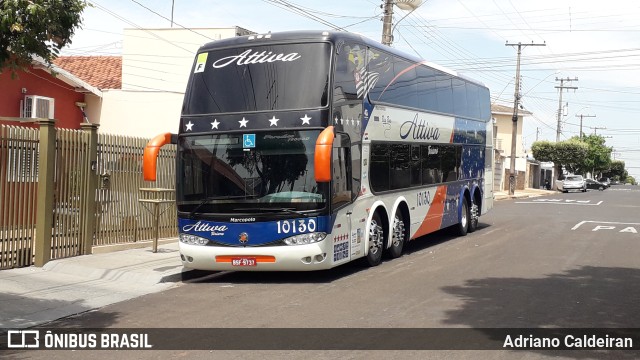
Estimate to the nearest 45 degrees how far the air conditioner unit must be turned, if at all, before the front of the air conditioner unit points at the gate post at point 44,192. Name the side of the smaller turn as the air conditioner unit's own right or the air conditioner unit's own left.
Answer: approximately 45° to the air conditioner unit's own right

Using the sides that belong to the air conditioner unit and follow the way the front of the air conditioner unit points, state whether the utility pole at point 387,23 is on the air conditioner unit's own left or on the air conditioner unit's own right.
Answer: on the air conditioner unit's own left

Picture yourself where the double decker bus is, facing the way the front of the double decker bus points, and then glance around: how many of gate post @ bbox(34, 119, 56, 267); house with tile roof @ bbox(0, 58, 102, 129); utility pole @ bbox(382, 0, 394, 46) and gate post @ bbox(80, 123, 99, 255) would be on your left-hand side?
0

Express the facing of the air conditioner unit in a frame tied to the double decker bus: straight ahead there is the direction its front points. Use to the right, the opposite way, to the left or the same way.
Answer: to the left

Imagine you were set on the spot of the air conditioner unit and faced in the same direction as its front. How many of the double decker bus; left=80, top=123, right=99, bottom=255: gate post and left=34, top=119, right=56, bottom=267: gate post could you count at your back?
0

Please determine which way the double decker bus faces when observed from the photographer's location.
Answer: facing the viewer and to the left of the viewer

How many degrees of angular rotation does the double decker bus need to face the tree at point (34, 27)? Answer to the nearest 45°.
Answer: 0° — it already faces it

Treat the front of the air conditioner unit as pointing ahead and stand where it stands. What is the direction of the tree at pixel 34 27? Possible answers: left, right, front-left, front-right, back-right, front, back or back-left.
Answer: front-right

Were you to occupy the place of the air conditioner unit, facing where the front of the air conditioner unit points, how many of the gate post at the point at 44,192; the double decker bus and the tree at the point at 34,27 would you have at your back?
0

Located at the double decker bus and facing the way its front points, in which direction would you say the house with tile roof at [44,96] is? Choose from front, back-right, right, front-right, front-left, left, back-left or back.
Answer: right

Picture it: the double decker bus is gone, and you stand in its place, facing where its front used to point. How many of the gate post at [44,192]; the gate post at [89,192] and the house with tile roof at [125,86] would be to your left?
0

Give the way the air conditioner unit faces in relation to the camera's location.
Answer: facing the viewer and to the right of the viewer

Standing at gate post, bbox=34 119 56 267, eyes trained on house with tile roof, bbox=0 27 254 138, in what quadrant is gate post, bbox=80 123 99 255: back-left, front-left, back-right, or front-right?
front-right

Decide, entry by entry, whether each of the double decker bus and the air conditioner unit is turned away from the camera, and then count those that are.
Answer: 0
